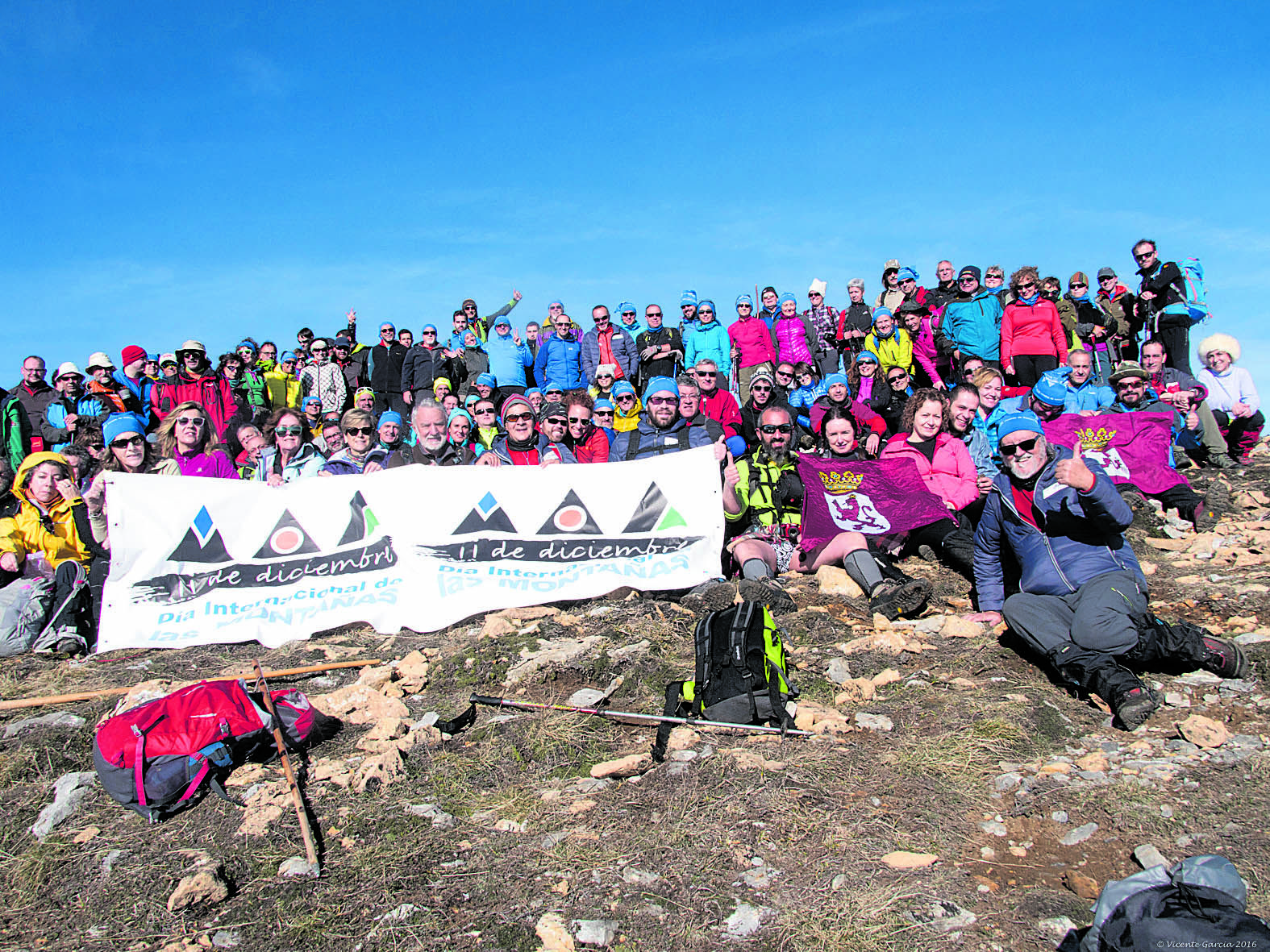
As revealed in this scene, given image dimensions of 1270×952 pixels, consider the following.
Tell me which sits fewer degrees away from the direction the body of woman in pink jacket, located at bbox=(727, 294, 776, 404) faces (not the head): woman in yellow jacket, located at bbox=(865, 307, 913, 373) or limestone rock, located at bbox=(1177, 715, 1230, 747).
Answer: the limestone rock

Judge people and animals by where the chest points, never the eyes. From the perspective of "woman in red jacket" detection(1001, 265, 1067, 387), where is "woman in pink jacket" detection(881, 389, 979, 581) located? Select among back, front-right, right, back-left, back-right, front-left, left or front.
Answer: front

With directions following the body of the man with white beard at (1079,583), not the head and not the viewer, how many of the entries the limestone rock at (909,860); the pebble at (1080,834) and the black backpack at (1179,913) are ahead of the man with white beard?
3

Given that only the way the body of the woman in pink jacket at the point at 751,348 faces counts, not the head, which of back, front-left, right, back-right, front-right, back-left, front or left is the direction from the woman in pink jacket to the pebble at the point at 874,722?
front

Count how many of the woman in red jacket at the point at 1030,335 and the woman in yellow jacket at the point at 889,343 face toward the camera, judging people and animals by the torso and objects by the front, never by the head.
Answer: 2

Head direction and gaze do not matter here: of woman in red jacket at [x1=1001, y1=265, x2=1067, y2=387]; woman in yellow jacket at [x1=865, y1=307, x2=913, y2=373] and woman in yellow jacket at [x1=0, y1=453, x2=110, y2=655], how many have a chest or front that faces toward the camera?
3

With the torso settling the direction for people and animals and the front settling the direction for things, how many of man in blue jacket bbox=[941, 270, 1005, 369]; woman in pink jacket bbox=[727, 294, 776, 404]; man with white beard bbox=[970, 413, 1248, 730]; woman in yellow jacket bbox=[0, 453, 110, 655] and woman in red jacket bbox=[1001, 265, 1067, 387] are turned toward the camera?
5

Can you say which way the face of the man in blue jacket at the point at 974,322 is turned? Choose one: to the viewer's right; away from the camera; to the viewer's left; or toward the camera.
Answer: toward the camera

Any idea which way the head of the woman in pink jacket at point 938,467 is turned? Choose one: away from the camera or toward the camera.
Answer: toward the camera

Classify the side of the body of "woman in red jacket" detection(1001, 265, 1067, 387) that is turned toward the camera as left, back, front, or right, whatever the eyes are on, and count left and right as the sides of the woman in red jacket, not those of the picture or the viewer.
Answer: front

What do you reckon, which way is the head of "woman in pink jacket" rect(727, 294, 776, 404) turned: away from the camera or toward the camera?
toward the camera

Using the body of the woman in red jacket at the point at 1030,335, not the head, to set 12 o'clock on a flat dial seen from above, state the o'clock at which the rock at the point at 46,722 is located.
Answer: The rock is roughly at 1 o'clock from the woman in red jacket.

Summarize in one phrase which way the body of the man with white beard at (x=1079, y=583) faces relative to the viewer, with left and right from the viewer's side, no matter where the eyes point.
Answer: facing the viewer

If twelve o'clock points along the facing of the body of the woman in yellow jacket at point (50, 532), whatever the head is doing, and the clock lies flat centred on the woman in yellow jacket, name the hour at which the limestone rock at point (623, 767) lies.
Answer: The limestone rock is roughly at 11 o'clock from the woman in yellow jacket.

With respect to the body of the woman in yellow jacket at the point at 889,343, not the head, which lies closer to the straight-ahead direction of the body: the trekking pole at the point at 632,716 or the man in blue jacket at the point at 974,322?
the trekking pole

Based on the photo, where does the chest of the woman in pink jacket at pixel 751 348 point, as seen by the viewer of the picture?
toward the camera

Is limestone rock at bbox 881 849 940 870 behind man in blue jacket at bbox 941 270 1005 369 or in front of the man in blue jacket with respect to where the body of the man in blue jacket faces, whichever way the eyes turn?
in front
